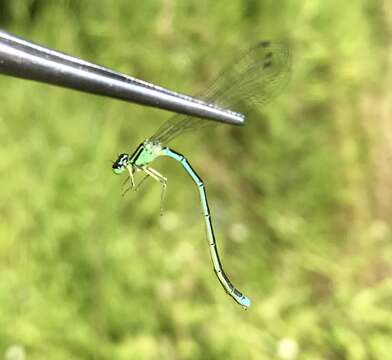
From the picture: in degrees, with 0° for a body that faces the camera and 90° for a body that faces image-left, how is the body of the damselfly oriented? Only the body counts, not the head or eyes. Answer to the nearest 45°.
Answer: approximately 90°
